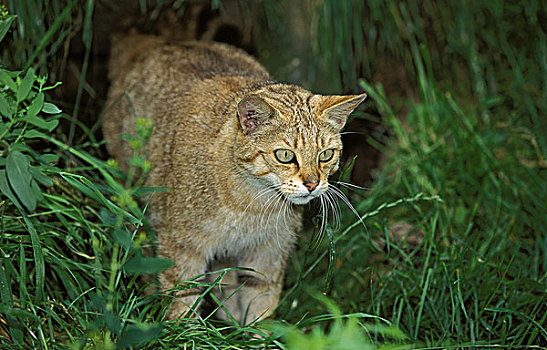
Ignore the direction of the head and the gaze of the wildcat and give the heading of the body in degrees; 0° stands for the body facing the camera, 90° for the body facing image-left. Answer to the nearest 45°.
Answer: approximately 315°
